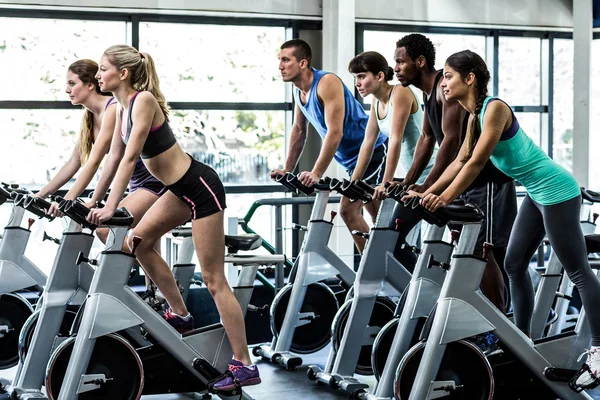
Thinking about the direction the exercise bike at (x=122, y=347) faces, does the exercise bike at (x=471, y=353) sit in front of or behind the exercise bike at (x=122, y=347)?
behind

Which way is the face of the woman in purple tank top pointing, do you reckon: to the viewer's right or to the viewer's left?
to the viewer's left

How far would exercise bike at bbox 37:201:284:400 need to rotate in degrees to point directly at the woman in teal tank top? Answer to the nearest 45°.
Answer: approximately 180°

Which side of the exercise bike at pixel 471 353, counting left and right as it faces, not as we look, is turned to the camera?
left

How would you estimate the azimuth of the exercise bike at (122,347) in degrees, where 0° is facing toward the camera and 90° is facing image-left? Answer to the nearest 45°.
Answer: approximately 90°

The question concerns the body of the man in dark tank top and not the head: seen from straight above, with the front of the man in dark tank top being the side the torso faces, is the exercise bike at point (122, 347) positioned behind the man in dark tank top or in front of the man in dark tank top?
in front

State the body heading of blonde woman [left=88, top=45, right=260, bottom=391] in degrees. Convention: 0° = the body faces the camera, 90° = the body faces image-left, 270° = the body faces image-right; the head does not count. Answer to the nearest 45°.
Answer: approximately 90°

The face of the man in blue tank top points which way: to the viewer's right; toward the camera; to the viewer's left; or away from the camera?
to the viewer's left

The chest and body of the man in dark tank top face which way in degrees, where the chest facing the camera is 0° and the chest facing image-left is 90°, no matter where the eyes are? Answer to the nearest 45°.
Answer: approximately 90°

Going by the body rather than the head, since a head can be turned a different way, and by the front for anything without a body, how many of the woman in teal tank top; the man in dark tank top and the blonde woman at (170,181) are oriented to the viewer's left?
3

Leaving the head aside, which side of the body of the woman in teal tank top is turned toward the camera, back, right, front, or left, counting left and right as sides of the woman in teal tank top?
left

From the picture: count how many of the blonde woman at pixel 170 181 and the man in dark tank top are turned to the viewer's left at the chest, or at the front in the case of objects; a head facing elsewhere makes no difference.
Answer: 2
